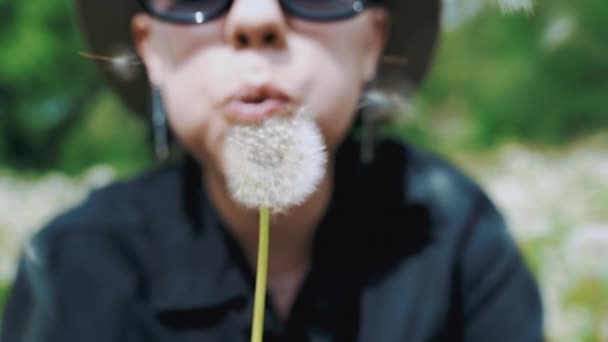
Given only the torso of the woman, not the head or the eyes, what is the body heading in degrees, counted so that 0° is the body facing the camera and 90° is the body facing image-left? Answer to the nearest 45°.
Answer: approximately 0°

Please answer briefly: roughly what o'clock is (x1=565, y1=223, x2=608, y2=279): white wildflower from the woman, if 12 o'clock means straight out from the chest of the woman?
The white wildflower is roughly at 8 o'clock from the woman.
